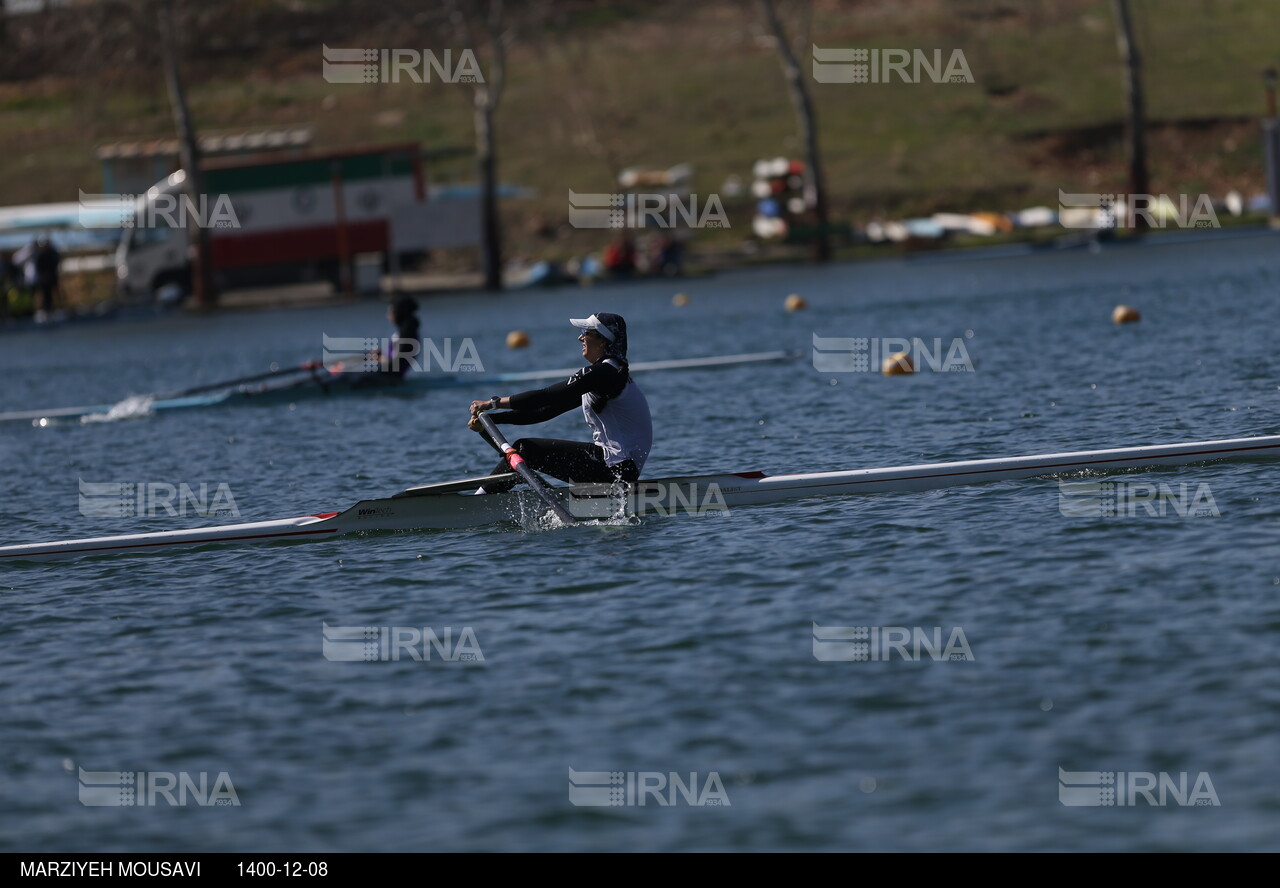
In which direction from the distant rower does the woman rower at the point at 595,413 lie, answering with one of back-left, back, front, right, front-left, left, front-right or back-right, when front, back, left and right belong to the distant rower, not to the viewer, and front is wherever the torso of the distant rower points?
left

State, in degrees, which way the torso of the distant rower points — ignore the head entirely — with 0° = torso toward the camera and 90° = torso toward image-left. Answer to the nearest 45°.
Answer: approximately 90°

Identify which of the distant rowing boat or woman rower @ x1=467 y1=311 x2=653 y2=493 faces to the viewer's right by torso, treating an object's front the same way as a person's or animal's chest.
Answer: the distant rowing boat

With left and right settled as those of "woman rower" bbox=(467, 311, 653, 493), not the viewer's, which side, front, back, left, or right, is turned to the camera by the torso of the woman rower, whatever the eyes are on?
left

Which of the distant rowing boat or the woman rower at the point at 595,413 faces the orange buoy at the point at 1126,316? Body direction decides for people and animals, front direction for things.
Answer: the distant rowing boat

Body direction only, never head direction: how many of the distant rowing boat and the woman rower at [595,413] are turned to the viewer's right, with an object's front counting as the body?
1

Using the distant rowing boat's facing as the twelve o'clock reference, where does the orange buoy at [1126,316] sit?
The orange buoy is roughly at 12 o'clock from the distant rowing boat.

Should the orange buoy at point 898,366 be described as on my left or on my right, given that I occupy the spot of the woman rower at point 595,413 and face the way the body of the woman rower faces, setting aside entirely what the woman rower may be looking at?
on my right

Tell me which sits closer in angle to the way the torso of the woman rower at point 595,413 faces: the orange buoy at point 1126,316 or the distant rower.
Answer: the distant rower

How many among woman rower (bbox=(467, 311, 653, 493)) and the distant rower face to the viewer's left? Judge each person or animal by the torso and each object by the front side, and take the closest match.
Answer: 2

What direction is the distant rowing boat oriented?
to the viewer's right

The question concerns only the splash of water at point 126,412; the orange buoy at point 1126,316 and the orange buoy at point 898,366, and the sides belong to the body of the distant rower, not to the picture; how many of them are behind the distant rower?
2

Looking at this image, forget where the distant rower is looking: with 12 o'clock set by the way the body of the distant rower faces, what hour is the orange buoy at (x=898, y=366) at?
The orange buoy is roughly at 6 o'clock from the distant rower.
